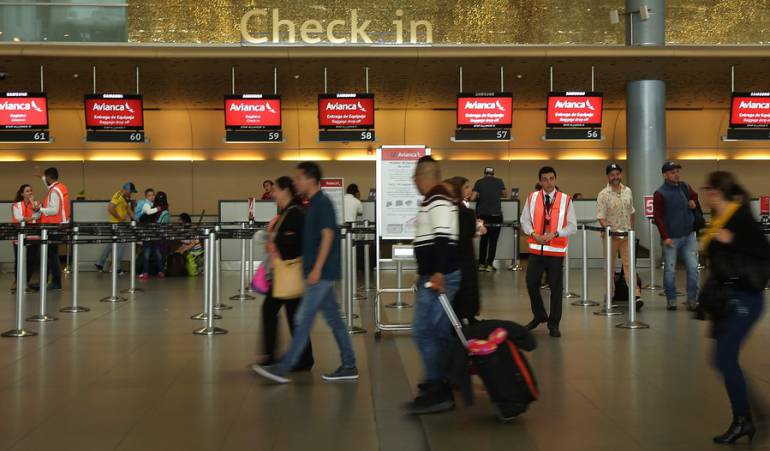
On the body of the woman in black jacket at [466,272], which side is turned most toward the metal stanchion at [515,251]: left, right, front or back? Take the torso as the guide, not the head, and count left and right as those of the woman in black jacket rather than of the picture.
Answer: left

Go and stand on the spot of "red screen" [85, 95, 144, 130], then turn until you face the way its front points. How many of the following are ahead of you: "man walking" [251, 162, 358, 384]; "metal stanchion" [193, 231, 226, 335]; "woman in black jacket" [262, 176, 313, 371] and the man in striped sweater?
4

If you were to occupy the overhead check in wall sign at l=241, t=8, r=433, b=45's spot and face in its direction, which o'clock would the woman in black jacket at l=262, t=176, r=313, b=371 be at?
The woman in black jacket is roughly at 12 o'clock from the overhead check in wall sign.

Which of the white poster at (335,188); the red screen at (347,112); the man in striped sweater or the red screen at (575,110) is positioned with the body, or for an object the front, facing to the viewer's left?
the man in striped sweater

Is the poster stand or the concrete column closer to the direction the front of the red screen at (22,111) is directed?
the poster stand

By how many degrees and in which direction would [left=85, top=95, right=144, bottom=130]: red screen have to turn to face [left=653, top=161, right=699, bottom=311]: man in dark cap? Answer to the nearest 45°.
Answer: approximately 45° to its left

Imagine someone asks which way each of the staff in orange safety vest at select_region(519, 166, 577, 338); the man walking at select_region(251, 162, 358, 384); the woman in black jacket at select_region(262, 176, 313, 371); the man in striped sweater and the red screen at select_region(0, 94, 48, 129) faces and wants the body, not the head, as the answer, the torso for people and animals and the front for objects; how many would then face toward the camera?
2

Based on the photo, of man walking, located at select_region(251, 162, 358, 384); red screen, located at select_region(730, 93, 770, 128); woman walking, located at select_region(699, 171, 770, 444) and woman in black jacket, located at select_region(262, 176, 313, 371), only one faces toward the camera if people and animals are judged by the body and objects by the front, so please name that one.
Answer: the red screen

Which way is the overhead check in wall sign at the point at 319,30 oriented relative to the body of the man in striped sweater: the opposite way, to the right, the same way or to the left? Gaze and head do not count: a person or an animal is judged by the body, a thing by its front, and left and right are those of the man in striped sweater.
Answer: to the left

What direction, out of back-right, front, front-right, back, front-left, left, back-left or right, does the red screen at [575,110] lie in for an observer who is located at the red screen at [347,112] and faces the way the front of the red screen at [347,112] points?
left

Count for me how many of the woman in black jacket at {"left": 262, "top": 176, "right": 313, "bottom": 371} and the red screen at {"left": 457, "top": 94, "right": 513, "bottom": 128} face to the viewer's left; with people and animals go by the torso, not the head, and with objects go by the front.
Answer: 1

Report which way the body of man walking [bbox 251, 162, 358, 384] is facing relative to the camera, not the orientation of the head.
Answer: to the viewer's left

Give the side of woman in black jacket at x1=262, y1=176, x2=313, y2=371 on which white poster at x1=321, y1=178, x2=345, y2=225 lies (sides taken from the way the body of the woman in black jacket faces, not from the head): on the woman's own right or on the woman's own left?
on the woman's own right

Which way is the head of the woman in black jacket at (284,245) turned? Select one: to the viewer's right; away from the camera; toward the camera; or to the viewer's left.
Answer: to the viewer's left

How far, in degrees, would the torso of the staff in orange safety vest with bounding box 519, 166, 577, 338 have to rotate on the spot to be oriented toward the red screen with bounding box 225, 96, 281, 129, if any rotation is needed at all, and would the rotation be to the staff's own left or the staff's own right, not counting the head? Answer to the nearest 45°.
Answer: approximately 135° to the staff's own right

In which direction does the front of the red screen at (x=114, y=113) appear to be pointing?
toward the camera

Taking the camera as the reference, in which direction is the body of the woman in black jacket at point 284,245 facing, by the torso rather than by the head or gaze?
to the viewer's left

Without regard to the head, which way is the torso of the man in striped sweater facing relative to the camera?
to the viewer's left
